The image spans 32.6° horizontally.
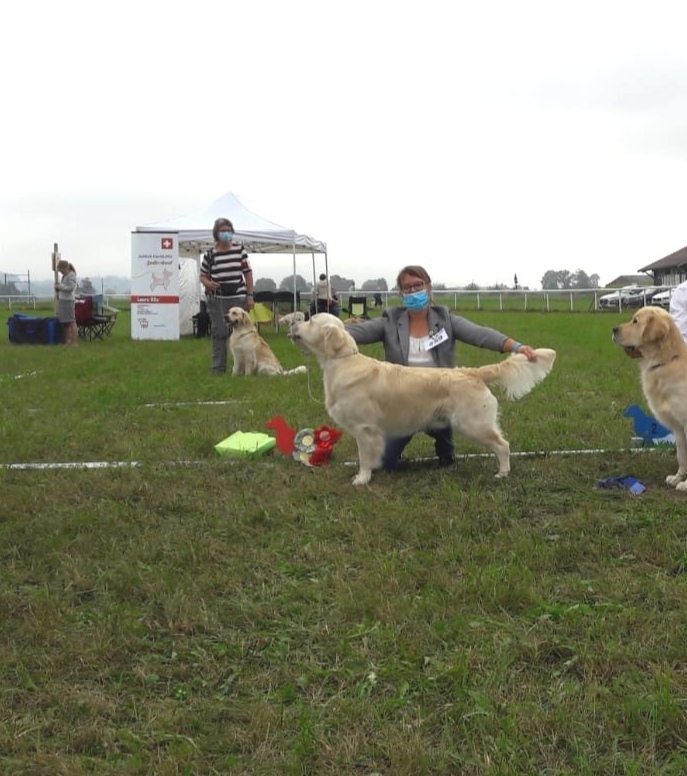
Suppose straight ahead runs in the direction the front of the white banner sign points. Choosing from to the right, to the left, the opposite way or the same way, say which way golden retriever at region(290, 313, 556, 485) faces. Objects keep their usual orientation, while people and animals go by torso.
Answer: to the right

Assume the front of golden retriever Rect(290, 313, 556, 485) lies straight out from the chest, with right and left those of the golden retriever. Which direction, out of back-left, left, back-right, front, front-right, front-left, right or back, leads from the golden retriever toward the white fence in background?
right

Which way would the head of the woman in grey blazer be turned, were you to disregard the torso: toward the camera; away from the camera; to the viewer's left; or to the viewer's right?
toward the camera

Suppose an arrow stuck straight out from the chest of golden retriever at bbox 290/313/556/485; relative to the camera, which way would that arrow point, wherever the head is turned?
to the viewer's left

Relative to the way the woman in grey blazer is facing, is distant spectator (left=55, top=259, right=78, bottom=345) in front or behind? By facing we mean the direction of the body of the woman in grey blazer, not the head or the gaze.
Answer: behind

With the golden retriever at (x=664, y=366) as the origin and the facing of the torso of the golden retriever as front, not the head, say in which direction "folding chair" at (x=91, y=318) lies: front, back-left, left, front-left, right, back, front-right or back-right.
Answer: front-right

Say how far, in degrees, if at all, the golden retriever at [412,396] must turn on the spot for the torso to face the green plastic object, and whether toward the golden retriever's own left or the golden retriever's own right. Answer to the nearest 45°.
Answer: approximately 45° to the golden retriever's own right

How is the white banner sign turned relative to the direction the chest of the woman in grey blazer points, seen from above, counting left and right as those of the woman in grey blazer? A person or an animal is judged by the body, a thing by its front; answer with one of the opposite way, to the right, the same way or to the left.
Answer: the same way

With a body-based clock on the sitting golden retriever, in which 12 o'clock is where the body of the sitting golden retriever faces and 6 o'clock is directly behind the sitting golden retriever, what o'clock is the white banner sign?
The white banner sign is roughly at 4 o'clock from the sitting golden retriever.

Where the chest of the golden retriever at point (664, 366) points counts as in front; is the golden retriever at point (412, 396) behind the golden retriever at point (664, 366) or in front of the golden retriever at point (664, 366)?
in front

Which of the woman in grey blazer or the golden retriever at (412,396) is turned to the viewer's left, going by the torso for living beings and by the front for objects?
the golden retriever

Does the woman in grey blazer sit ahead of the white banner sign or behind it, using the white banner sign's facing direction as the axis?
ahead

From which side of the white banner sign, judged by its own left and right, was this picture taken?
front

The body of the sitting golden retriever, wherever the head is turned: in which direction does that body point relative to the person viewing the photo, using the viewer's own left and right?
facing the viewer and to the left of the viewer

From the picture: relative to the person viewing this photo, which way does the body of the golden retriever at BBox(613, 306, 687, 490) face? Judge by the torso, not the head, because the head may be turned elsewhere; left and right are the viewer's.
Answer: facing to the left of the viewer

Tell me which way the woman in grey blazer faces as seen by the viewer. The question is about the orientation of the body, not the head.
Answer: toward the camera

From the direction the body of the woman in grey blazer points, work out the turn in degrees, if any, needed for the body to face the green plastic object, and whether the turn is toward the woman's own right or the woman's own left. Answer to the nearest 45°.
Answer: approximately 90° to the woman's own right
